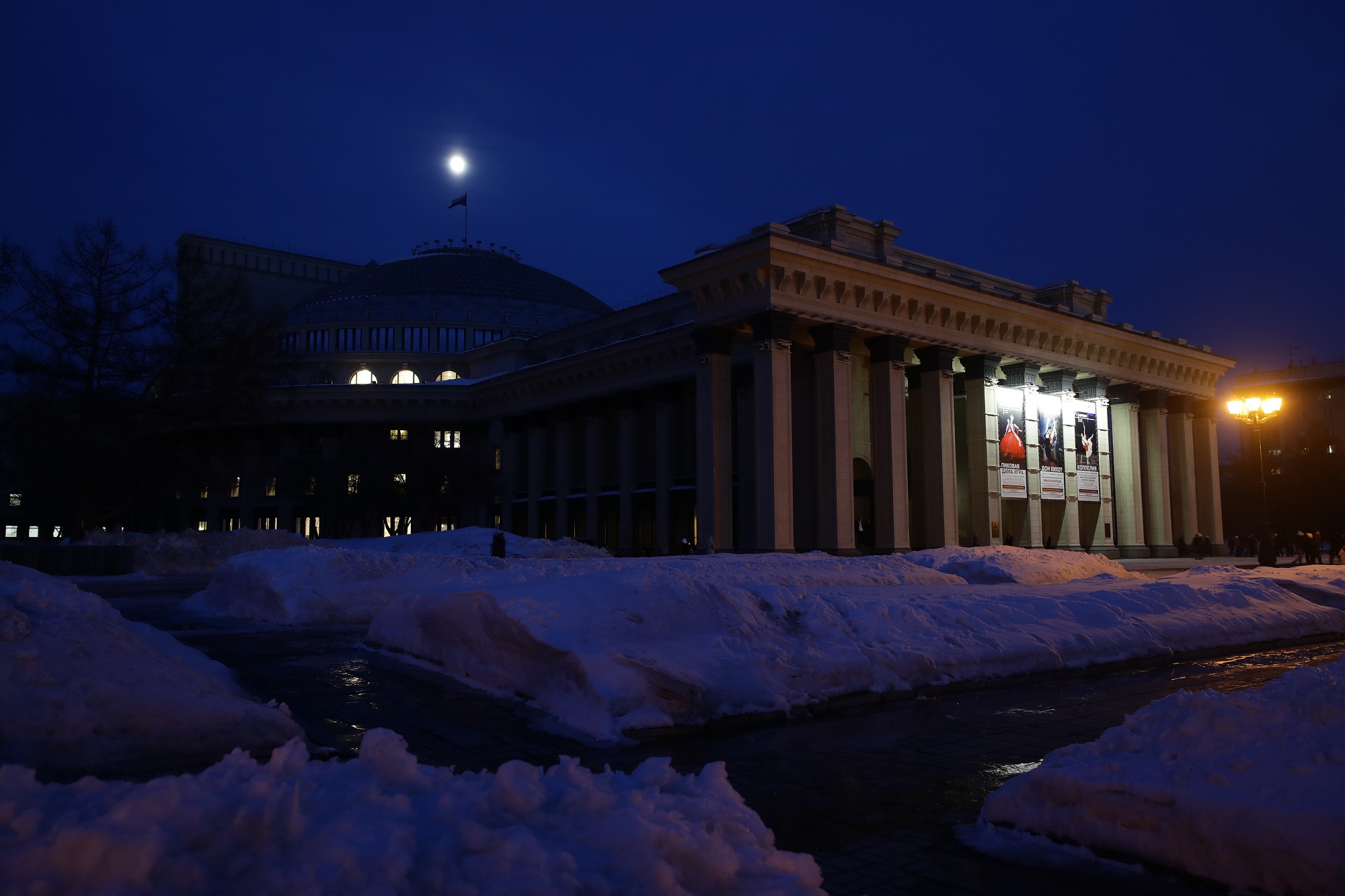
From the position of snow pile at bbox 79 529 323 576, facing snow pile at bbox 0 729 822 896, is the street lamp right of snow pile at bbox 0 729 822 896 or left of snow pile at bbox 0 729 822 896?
left

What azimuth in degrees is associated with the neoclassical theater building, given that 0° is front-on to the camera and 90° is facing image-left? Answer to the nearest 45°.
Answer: approximately 315°

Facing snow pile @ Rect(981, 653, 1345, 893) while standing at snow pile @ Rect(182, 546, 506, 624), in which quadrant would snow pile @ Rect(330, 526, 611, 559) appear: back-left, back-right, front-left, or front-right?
back-left

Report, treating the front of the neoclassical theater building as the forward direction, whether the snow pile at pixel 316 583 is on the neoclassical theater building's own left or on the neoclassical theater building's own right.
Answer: on the neoclassical theater building's own right

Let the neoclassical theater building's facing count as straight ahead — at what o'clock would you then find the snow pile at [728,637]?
The snow pile is roughly at 2 o'clock from the neoclassical theater building.

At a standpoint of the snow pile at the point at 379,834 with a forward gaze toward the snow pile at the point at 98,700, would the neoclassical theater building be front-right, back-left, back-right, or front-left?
front-right

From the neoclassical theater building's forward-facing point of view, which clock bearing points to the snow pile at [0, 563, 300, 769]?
The snow pile is roughly at 2 o'clock from the neoclassical theater building.

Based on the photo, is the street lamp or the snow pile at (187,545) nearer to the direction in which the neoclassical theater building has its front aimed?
the street lamp

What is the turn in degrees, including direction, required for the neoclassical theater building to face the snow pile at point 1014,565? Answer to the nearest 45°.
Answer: approximately 45° to its right

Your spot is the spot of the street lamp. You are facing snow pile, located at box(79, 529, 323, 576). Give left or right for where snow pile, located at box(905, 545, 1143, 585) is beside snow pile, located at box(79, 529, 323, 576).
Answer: left

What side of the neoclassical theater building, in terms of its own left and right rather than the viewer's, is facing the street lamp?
front

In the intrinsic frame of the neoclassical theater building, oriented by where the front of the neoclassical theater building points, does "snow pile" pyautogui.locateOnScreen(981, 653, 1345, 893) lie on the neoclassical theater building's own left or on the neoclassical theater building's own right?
on the neoclassical theater building's own right

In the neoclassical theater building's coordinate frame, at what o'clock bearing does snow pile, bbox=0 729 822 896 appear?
The snow pile is roughly at 2 o'clock from the neoclassical theater building.
